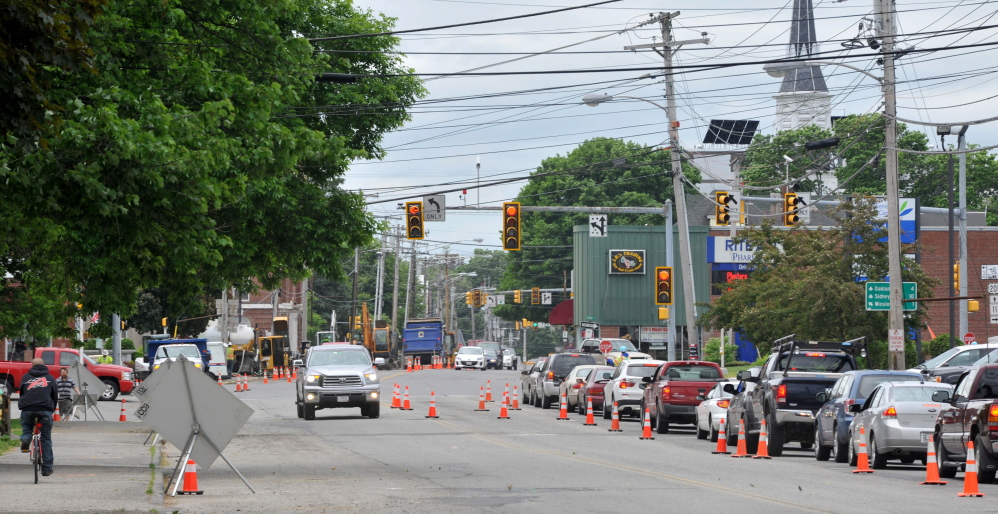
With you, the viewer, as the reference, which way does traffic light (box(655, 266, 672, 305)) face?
facing the viewer

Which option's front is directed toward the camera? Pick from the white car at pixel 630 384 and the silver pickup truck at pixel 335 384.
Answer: the silver pickup truck

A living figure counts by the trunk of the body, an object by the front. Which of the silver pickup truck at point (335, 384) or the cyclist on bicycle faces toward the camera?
the silver pickup truck

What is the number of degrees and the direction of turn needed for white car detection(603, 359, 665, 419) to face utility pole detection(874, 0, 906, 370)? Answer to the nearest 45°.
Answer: approximately 135° to its right

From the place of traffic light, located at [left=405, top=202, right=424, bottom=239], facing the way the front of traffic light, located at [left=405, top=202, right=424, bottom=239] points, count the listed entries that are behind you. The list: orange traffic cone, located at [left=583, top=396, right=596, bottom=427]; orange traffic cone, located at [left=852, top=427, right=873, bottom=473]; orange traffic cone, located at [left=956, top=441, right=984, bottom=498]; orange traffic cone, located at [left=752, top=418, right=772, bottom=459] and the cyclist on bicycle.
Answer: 0

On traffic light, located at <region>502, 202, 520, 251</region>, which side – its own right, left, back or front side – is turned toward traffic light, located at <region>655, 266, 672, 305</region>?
left

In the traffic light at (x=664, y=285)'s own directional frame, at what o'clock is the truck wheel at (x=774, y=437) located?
The truck wheel is roughly at 12 o'clock from the traffic light.

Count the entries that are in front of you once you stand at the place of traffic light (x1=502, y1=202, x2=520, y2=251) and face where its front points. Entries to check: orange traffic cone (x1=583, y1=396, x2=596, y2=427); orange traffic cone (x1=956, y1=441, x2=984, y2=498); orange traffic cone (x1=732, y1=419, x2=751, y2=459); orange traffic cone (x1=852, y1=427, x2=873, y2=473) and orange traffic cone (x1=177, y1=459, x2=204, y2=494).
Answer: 5

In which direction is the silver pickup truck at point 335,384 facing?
toward the camera

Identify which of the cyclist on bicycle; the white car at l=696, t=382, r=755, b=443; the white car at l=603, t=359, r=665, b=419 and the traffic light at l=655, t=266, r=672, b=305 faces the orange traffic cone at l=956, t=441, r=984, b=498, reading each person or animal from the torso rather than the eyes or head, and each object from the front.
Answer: the traffic light

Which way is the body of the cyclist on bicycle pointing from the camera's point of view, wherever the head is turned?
away from the camera

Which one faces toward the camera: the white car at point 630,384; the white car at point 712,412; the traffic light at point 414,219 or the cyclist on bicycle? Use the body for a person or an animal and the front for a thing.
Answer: the traffic light

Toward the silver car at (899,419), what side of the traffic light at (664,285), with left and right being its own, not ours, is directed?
front

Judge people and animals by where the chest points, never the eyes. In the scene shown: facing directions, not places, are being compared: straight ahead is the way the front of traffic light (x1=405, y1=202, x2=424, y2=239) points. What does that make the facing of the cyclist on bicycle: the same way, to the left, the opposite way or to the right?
the opposite way

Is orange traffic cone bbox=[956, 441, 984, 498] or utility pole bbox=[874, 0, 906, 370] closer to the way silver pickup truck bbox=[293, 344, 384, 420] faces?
the orange traffic cone

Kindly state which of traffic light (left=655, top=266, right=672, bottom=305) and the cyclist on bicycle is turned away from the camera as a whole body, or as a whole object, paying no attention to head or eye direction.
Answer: the cyclist on bicycle

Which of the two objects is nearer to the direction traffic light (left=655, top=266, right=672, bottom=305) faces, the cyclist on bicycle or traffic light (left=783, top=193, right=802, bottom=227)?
the cyclist on bicycle

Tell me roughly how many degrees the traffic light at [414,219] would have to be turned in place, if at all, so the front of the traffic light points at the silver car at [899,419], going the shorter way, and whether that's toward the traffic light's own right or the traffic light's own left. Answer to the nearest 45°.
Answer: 0° — it already faces it

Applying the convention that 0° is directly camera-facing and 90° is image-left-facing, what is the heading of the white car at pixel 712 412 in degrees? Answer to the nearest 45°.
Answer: approximately 135°

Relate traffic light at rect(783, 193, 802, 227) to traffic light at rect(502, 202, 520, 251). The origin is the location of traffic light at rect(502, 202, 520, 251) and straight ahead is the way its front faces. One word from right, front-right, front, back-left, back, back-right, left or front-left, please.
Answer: left

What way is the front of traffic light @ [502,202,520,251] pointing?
toward the camera
